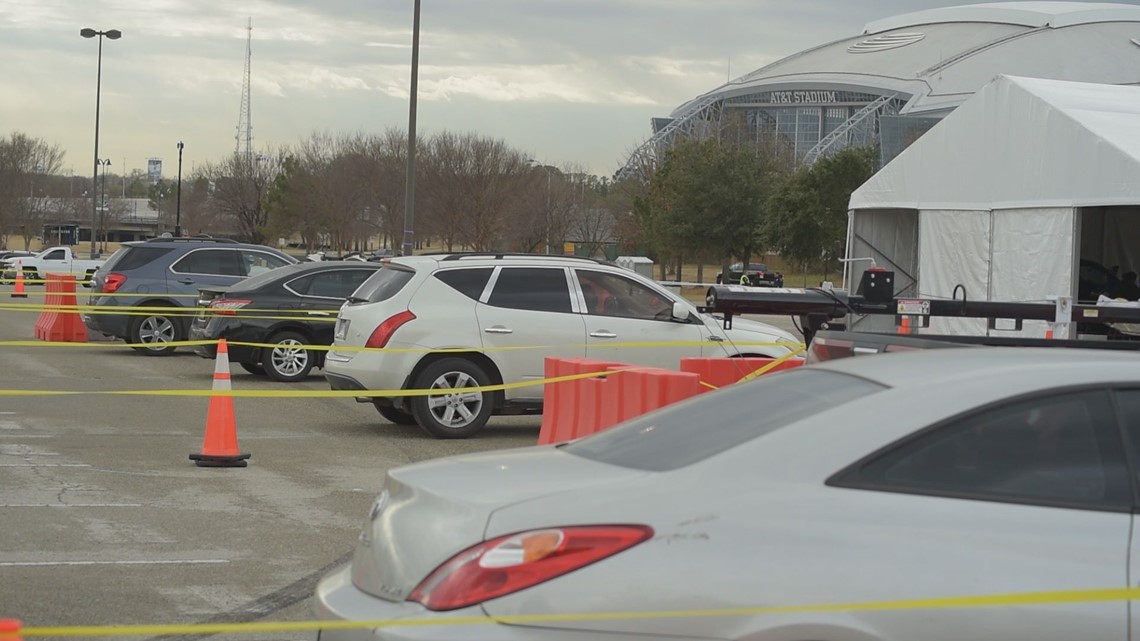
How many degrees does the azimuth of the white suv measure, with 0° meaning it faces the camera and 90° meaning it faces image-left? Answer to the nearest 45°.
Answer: approximately 270°

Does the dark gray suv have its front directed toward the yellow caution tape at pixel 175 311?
no

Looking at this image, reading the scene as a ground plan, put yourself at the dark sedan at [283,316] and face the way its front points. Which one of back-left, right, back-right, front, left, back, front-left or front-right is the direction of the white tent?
front

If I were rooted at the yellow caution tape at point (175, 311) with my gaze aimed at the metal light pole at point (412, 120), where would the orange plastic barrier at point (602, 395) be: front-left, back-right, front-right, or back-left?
back-right

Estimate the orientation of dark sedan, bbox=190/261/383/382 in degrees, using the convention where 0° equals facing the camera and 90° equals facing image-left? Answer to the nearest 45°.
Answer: approximately 270°

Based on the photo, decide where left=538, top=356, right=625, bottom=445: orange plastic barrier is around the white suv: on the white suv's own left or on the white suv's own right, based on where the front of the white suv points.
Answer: on the white suv's own right

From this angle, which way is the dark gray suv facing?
to the viewer's right

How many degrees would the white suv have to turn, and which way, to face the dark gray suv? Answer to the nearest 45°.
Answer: approximately 135° to its left

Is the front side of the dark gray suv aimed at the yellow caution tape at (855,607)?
no

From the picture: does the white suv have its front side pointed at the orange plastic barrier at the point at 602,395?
no

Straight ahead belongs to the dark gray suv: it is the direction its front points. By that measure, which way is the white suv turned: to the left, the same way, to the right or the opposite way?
the same way

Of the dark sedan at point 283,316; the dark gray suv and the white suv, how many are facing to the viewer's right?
3

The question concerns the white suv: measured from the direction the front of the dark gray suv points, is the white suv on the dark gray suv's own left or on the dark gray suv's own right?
on the dark gray suv's own right

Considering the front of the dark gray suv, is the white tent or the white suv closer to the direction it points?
the white tent

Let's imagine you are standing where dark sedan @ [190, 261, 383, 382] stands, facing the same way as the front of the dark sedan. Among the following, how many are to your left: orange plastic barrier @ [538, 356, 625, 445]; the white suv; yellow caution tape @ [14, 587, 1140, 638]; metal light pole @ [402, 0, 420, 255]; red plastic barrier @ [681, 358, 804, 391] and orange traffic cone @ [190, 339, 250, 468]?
1

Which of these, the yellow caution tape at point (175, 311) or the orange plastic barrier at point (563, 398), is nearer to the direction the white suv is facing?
the orange plastic barrier

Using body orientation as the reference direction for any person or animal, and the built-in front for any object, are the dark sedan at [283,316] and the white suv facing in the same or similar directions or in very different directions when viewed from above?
same or similar directions

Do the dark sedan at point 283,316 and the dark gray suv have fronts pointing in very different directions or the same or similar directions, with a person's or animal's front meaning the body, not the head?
same or similar directions
